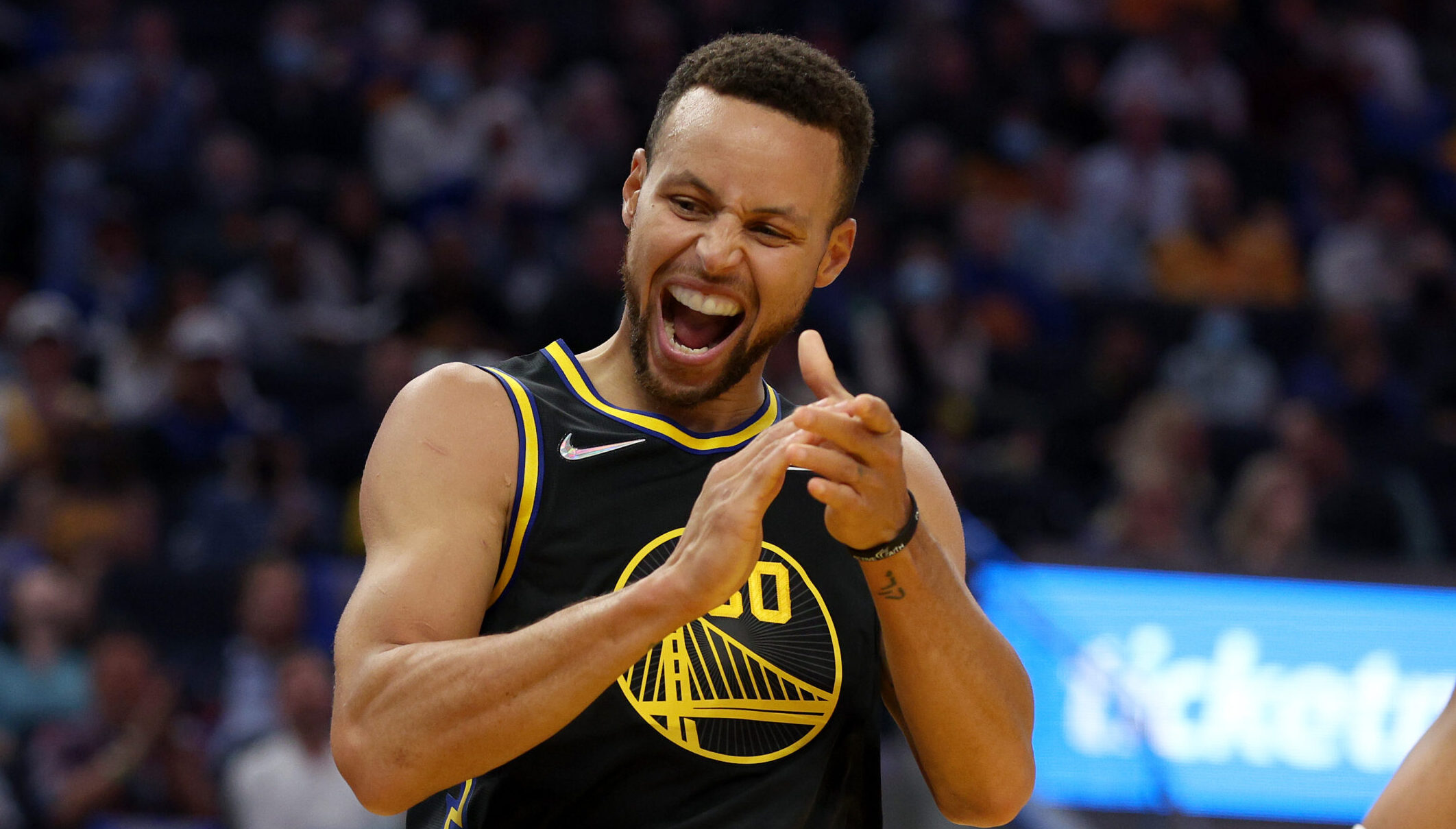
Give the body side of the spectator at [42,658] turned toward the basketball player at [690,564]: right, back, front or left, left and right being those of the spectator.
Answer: front

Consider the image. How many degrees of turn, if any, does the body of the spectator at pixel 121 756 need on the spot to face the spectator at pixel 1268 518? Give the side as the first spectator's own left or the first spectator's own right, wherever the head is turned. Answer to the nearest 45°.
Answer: approximately 90° to the first spectator's own left

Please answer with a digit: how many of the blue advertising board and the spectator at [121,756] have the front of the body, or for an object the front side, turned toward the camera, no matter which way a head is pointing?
2

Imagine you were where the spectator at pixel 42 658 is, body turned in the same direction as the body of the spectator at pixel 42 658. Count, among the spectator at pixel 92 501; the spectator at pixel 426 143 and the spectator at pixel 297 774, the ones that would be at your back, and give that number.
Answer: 2

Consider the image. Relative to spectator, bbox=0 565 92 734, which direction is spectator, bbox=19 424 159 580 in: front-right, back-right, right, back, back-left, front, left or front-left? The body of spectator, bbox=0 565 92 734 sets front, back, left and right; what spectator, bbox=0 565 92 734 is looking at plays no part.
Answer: back

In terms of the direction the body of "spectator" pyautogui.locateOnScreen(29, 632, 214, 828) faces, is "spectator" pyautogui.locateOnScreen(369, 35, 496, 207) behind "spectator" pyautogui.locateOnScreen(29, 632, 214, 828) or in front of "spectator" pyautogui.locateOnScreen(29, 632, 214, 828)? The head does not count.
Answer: behind

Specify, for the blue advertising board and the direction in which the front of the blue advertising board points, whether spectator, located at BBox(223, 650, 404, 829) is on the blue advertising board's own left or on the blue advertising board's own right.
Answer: on the blue advertising board's own right

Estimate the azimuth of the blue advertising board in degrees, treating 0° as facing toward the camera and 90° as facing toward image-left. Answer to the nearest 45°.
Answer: approximately 0°

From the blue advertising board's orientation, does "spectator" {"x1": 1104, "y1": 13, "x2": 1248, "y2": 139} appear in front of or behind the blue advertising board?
behind

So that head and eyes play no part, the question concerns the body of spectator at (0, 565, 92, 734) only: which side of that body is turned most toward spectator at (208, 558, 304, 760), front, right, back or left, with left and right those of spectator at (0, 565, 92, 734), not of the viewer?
left

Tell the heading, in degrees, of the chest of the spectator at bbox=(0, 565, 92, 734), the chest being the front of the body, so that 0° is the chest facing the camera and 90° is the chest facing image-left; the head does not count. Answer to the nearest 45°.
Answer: approximately 0°
